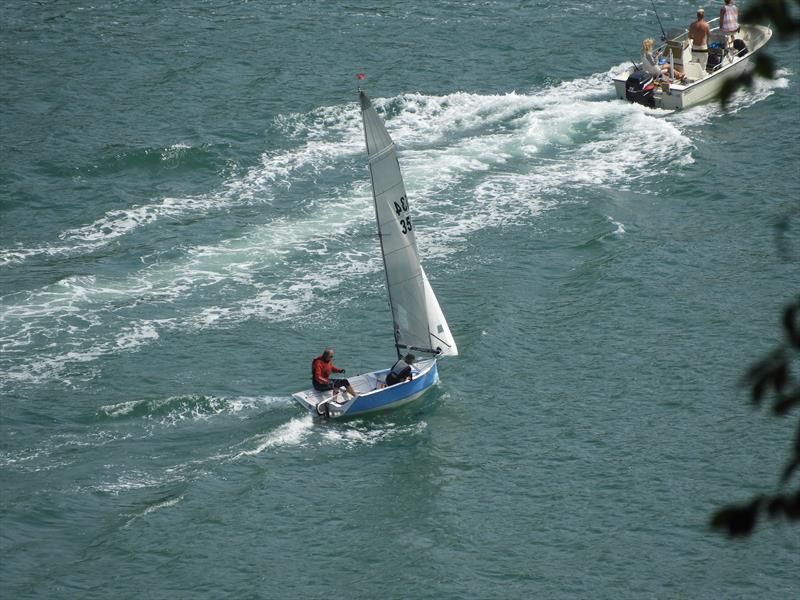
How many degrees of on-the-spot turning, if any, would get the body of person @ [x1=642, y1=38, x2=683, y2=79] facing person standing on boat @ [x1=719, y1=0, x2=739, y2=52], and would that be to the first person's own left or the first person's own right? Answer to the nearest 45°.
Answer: approximately 45° to the first person's own left

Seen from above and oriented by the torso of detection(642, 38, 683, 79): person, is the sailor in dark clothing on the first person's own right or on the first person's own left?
on the first person's own right

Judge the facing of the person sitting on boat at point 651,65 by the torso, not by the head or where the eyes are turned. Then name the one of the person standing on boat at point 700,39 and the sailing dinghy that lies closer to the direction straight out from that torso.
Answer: the person standing on boat

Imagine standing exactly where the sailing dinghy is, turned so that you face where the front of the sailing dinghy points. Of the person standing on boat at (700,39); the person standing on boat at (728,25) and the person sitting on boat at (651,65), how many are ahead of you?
3

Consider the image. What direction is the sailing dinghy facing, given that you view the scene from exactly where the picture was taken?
facing away from the viewer and to the right of the viewer

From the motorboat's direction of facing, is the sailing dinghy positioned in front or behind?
behind

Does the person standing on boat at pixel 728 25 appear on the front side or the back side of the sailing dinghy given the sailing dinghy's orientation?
on the front side

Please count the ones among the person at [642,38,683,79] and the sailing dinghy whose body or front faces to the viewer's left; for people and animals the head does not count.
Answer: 0

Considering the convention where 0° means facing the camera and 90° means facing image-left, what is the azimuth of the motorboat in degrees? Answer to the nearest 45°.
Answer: approximately 225°

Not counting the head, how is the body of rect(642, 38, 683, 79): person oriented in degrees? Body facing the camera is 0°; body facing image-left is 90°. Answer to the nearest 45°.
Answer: approximately 270°

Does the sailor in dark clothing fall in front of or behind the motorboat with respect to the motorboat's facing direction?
behind
